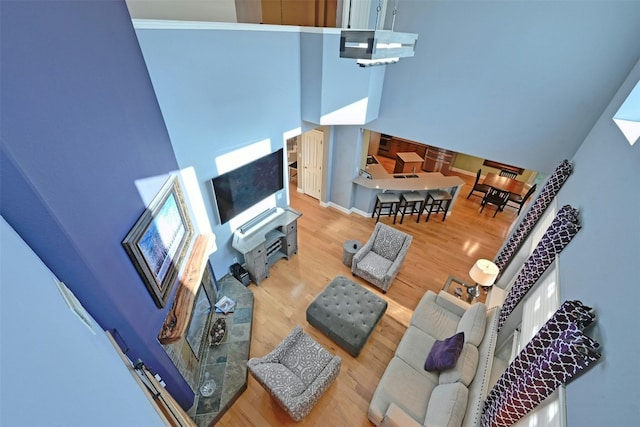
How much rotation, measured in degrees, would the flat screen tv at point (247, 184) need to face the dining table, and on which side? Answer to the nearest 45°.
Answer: approximately 45° to its left

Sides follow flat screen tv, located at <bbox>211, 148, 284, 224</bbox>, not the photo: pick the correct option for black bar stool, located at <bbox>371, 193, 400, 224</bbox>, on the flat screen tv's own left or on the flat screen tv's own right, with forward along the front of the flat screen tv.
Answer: on the flat screen tv's own left

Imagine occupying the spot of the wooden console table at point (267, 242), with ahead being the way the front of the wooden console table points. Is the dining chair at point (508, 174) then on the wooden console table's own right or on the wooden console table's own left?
on the wooden console table's own left

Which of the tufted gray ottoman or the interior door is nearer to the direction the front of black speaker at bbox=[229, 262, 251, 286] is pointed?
the tufted gray ottoman

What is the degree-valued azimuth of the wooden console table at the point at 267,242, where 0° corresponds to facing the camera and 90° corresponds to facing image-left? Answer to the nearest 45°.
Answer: approximately 315°

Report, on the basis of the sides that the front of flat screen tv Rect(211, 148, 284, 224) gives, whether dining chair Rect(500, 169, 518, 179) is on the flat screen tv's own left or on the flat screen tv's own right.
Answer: on the flat screen tv's own left

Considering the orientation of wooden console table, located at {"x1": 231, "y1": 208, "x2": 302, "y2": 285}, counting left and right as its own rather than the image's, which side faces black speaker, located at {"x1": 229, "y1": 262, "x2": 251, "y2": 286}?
right

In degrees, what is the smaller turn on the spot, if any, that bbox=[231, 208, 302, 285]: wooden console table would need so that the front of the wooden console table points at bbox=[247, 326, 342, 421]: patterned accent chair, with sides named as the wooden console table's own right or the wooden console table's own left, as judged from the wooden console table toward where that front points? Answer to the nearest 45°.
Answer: approximately 45° to the wooden console table's own right
